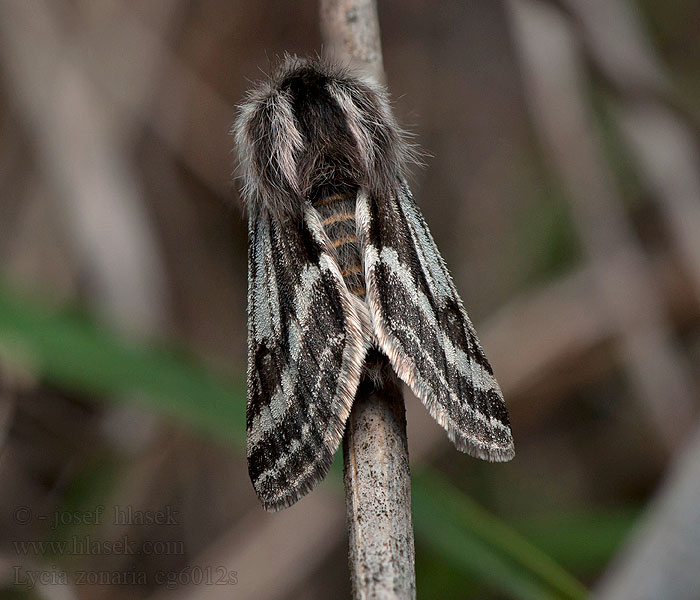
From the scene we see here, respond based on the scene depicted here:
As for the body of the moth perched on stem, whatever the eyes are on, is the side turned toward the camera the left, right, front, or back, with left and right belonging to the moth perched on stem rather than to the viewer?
back
